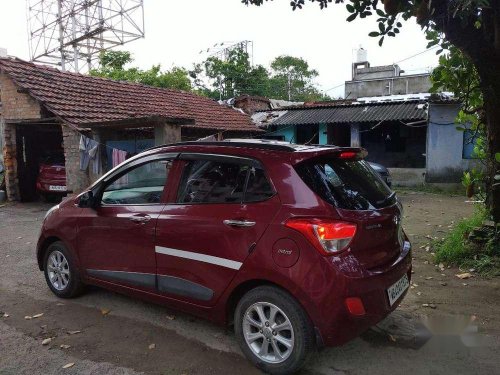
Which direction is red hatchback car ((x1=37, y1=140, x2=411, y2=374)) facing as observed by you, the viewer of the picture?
facing away from the viewer and to the left of the viewer

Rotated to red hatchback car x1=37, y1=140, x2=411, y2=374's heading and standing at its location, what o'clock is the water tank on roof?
The water tank on roof is roughly at 2 o'clock from the red hatchback car.

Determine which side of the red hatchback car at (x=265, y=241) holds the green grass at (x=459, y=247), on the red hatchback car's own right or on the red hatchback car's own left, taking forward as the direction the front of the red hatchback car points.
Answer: on the red hatchback car's own right

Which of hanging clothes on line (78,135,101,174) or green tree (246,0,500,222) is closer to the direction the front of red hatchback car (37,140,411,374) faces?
the hanging clothes on line

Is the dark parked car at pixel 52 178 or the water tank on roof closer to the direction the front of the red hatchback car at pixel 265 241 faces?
the dark parked car
